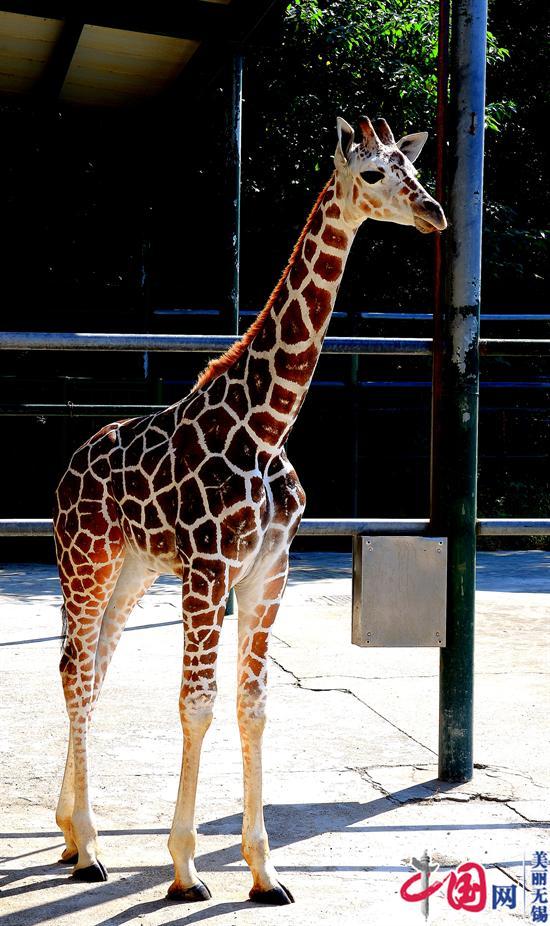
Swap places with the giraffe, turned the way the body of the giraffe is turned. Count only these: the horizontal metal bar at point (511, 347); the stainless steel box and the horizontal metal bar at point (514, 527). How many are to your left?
3

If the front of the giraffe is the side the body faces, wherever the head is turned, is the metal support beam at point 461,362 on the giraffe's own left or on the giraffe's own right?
on the giraffe's own left

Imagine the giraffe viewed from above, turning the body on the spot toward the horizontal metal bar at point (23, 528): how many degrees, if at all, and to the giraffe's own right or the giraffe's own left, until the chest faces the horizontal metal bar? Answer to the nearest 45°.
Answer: approximately 180°

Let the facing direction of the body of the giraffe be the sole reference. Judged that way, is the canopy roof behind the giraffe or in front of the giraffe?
behind

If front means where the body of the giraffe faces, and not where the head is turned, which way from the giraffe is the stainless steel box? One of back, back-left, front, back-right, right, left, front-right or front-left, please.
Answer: left

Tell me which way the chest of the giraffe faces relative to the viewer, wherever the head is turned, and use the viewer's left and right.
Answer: facing the viewer and to the right of the viewer
